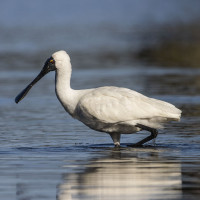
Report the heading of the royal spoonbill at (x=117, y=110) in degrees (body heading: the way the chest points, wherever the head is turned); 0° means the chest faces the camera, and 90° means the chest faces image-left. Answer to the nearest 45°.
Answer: approximately 90°
